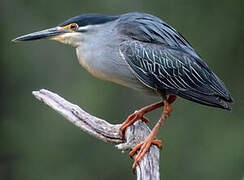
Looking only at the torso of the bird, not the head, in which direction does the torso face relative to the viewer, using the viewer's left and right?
facing to the left of the viewer
